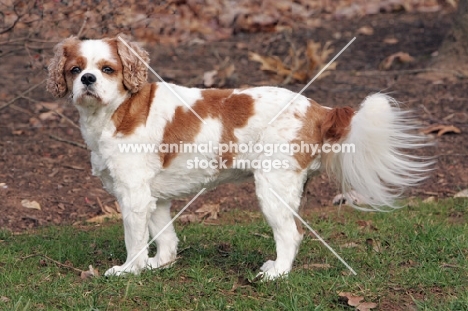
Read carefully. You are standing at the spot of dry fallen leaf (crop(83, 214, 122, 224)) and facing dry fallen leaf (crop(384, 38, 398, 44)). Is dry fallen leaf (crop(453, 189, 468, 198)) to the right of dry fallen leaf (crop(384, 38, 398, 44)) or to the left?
right

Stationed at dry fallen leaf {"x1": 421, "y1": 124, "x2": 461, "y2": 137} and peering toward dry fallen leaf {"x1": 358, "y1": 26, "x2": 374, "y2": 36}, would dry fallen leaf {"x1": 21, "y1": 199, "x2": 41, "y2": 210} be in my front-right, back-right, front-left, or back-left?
back-left

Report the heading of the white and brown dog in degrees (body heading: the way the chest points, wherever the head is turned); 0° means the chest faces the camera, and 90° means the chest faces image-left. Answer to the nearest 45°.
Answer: approximately 90°

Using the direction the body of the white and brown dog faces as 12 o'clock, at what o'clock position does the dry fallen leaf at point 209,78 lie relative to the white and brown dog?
The dry fallen leaf is roughly at 3 o'clock from the white and brown dog.

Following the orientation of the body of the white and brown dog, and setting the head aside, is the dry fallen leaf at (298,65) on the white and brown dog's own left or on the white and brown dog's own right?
on the white and brown dog's own right

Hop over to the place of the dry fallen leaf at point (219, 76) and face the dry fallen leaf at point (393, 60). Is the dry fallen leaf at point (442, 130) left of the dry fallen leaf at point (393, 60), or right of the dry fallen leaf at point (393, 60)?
right

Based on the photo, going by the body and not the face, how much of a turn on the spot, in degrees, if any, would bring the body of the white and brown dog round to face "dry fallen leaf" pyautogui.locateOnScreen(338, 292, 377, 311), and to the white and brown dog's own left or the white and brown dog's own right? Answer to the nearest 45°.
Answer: approximately 135° to the white and brown dog's own left
